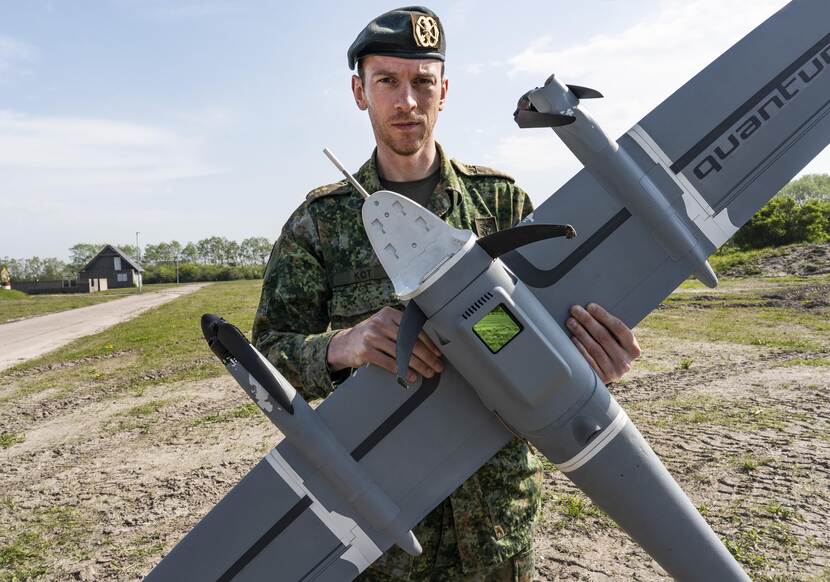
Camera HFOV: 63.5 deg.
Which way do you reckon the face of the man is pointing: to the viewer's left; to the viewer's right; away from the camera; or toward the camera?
toward the camera

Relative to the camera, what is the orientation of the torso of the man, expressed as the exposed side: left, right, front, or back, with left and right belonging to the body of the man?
front

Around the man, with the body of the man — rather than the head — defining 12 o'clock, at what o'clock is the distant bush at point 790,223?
The distant bush is roughly at 7 o'clock from the man.
